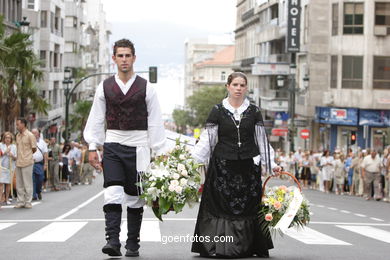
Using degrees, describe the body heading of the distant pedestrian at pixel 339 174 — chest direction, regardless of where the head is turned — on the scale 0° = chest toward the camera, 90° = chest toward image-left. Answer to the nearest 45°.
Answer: approximately 45°

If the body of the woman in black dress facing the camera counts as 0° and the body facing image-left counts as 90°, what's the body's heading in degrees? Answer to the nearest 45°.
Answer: approximately 0°

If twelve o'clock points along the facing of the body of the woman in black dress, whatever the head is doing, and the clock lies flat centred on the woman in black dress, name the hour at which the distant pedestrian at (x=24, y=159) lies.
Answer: The distant pedestrian is roughly at 5 o'clock from the woman in black dress.

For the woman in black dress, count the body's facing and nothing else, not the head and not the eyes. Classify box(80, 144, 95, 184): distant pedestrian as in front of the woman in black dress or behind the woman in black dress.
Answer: behind

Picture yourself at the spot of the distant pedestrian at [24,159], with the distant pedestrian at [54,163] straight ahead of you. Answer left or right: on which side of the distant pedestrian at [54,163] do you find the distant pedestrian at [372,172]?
right

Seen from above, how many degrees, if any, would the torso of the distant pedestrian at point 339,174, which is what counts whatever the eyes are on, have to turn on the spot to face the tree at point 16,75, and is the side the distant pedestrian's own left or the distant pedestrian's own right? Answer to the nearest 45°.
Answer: approximately 45° to the distant pedestrian's own right

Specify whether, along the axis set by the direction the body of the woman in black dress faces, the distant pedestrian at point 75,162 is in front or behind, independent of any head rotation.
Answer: behind

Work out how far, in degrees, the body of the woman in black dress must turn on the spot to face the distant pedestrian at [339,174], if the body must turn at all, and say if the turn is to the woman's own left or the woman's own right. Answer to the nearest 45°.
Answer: approximately 180°
